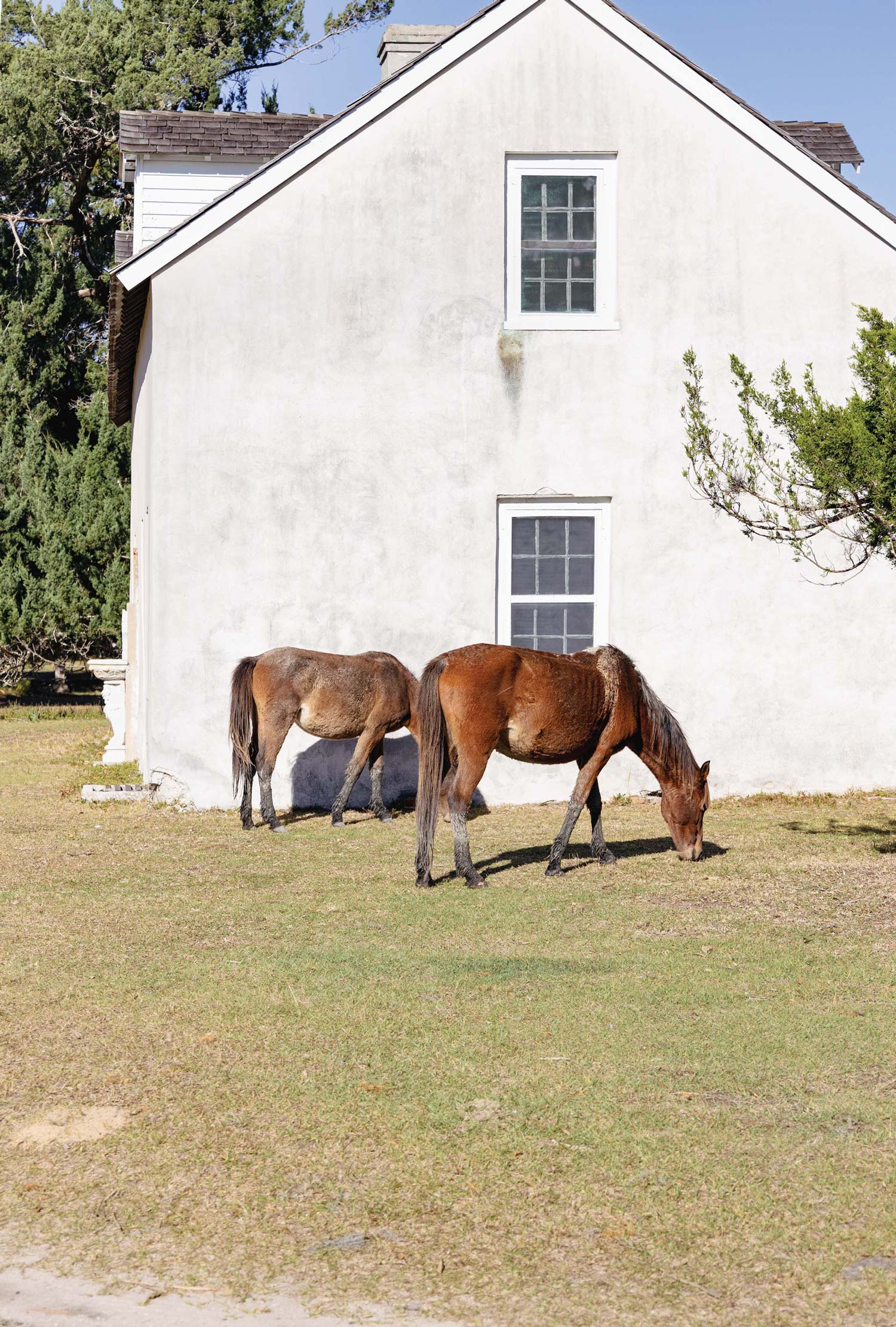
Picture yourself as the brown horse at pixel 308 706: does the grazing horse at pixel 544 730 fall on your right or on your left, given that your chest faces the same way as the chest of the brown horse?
on your right

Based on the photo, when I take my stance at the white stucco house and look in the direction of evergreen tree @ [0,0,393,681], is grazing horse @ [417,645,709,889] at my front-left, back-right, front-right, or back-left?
back-left

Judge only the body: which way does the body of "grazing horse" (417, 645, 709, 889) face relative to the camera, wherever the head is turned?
to the viewer's right

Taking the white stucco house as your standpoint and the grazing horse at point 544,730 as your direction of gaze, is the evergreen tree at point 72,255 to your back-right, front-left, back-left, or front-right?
back-right

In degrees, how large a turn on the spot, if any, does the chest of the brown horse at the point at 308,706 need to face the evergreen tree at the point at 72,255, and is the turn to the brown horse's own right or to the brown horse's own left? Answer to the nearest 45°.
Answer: approximately 90° to the brown horse's own left

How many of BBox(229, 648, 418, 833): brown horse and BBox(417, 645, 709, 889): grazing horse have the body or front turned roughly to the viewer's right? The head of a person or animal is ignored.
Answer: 2

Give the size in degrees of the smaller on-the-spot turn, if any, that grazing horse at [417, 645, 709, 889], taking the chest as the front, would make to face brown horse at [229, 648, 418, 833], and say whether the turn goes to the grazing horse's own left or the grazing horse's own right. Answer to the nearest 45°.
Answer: approximately 135° to the grazing horse's own left

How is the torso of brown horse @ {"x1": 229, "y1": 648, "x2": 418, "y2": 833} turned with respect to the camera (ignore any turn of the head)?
to the viewer's right
